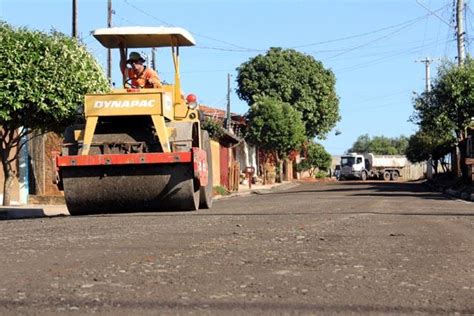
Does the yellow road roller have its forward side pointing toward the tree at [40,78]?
no

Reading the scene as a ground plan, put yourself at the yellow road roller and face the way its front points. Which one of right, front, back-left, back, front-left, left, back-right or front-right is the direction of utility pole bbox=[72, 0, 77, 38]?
back

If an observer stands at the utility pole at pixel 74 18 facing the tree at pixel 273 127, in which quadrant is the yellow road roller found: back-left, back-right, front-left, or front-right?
back-right

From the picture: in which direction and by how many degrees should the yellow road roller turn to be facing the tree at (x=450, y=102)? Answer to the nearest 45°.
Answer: approximately 135° to its left

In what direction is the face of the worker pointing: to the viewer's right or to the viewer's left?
to the viewer's left

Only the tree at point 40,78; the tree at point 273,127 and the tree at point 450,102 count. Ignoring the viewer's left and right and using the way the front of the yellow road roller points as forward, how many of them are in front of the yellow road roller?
0

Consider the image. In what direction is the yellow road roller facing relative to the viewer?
toward the camera

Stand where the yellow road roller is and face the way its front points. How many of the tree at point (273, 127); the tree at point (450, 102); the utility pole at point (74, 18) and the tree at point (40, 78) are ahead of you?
0

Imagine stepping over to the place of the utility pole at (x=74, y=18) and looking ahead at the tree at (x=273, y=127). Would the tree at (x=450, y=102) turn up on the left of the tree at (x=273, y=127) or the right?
right

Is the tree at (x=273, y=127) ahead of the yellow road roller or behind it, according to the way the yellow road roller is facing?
behind

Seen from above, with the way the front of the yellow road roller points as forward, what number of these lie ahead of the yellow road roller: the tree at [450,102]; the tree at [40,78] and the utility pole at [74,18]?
0
